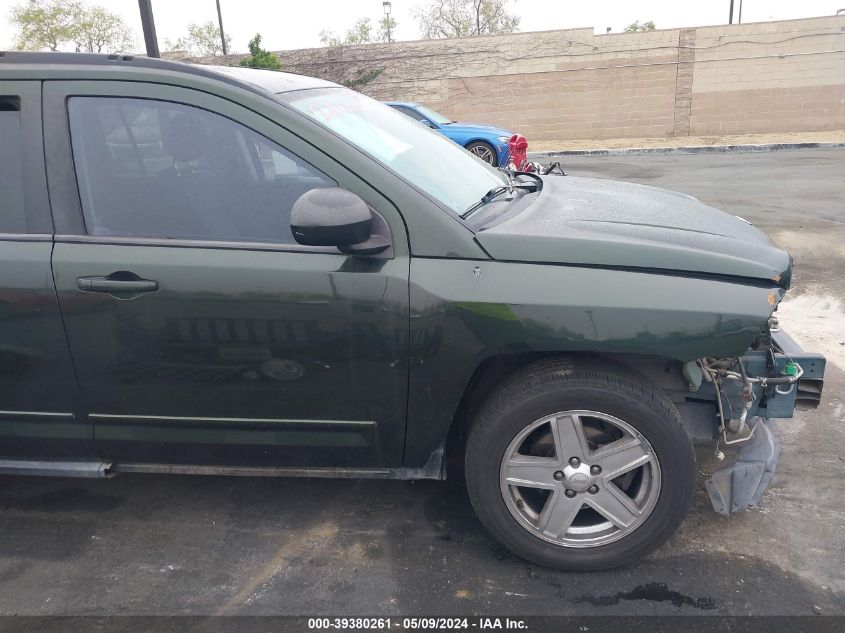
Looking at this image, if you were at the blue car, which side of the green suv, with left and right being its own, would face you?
left

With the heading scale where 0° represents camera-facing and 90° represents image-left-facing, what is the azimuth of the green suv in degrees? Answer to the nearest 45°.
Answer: approximately 270°

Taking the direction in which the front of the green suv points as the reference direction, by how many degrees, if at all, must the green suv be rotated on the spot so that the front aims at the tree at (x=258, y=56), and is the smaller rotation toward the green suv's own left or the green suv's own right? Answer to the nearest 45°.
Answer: approximately 90° to the green suv's own left

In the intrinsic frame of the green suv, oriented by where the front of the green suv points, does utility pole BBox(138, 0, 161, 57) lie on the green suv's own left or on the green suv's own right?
on the green suv's own left
